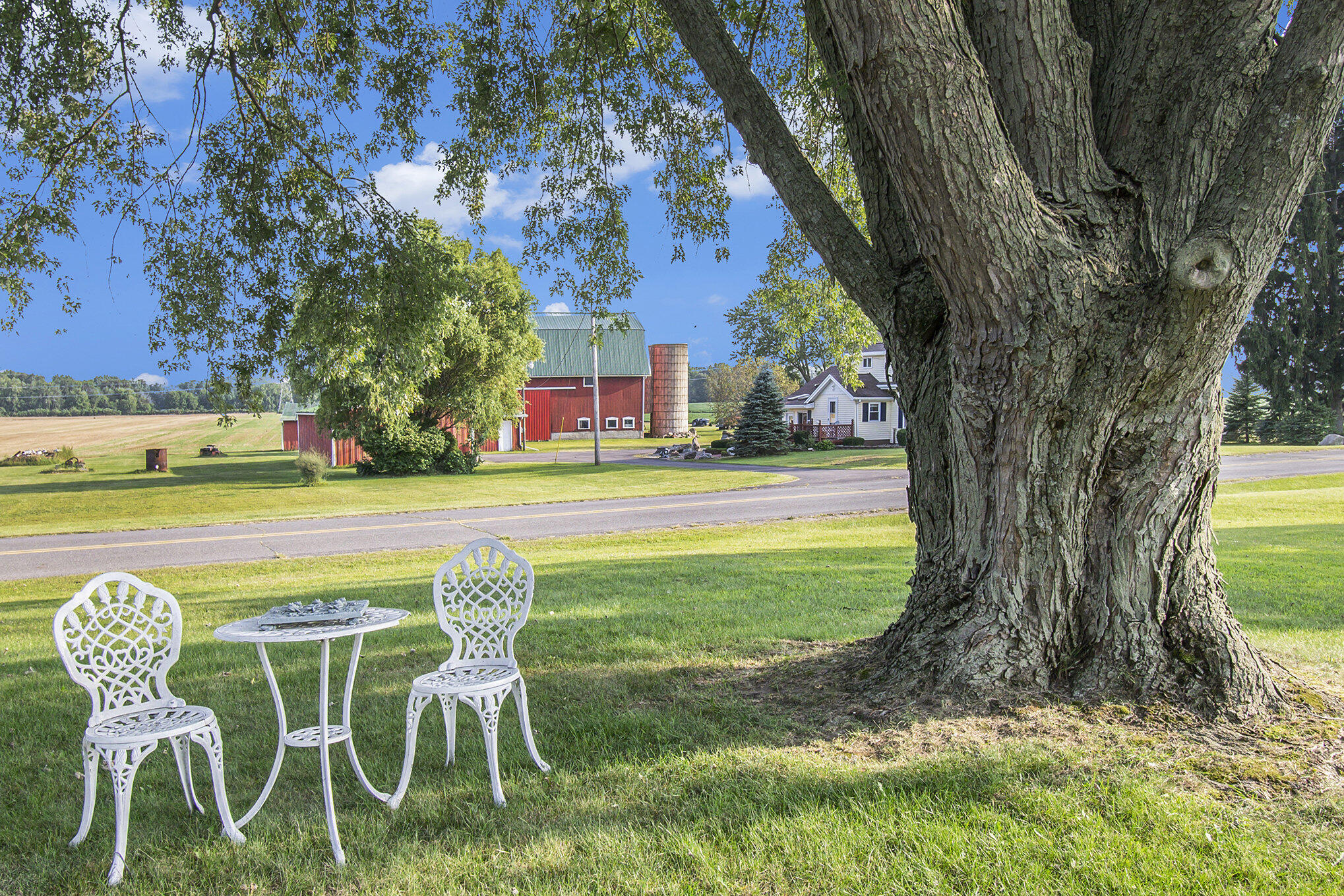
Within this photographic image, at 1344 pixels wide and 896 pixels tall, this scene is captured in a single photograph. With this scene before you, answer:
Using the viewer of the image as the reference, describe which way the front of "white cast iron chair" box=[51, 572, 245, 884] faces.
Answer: facing the viewer and to the right of the viewer

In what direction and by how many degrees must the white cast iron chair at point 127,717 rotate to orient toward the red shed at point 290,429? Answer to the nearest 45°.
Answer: approximately 135° to its left

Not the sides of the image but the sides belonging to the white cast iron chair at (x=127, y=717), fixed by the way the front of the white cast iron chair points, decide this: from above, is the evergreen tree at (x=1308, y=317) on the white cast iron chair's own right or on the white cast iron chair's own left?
on the white cast iron chair's own left

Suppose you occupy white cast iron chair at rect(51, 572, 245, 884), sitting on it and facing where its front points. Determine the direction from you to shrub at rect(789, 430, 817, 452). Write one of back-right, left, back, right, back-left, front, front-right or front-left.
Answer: left

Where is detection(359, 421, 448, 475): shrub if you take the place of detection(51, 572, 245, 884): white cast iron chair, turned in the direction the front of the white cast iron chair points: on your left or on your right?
on your left

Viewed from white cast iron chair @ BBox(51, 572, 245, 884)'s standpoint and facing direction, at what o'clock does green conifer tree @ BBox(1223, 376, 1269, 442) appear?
The green conifer tree is roughly at 10 o'clock from the white cast iron chair.

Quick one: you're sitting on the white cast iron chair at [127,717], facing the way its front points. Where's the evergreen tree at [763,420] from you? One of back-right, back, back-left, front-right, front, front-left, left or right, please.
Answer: left

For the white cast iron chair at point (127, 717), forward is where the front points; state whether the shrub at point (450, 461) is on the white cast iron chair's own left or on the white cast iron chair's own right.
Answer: on the white cast iron chair's own left
